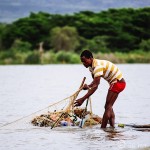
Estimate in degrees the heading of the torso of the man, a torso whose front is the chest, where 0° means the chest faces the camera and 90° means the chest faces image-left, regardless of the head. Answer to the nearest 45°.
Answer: approximately 90°
